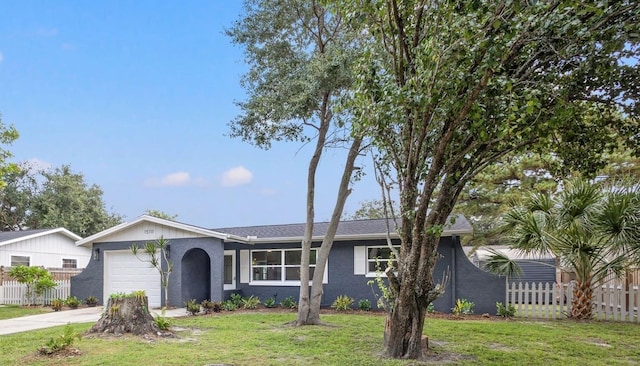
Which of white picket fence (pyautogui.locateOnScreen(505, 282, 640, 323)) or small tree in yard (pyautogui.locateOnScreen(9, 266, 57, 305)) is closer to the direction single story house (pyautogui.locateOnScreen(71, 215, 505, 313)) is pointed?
the white picket fence

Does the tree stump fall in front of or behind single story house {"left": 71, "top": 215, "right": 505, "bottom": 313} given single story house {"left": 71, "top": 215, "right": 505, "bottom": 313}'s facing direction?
in front

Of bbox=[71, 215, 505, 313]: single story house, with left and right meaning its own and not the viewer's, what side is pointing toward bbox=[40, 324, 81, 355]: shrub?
front

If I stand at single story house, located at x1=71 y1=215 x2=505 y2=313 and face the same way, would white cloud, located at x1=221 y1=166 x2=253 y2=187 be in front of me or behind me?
behind

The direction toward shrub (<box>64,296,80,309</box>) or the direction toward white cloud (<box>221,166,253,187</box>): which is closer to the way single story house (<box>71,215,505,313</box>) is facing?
the shrub

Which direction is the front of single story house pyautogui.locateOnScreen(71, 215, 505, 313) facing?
toward the camera

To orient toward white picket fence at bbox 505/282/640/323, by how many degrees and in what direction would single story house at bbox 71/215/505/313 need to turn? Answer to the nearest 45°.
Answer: approximately 45° to its left

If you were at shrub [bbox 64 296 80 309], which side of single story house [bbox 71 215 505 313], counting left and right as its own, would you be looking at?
right

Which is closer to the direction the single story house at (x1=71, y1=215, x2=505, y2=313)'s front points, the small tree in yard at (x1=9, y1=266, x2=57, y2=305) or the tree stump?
the tree stump
